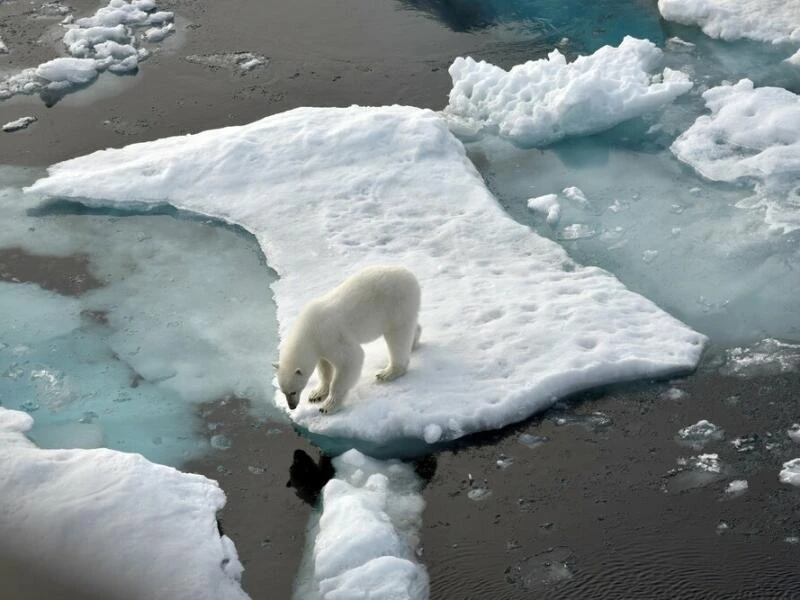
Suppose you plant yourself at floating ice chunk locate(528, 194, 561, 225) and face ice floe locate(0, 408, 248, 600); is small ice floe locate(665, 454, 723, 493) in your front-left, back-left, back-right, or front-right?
front-left

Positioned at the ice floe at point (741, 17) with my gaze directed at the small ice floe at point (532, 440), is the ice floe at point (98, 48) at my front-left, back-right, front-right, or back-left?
front-right

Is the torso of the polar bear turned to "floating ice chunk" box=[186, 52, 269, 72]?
no

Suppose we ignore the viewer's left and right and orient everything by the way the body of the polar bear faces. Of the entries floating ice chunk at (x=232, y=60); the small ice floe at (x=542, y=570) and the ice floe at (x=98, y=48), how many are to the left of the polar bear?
1

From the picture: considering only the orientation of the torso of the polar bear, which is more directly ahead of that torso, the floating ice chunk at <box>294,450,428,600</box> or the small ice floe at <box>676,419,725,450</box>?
the floating ice chunk

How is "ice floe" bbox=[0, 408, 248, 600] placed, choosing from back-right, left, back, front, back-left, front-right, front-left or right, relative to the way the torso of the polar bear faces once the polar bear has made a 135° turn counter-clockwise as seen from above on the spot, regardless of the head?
back-right

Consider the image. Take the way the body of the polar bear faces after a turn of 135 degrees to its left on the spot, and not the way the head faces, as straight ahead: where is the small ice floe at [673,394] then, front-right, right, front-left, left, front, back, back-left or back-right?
front

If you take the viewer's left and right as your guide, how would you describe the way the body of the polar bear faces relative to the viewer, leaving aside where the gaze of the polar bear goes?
facing the viewer and to the left of the viewer

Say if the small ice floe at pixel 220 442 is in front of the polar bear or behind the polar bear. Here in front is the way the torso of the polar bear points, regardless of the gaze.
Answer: in front

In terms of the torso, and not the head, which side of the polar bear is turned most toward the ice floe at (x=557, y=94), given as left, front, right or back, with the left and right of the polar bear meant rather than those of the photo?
back

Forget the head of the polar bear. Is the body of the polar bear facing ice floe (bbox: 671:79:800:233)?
no

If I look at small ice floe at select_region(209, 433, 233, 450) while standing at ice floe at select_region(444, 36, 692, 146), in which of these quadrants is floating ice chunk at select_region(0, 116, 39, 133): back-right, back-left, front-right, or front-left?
front-right

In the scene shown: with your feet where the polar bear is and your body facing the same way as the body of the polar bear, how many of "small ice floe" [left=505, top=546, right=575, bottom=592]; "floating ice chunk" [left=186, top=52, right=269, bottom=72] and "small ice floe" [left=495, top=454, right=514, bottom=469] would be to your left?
2

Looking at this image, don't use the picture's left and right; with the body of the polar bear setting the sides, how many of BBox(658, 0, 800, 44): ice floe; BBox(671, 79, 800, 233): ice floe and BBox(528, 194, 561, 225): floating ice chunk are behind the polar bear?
3

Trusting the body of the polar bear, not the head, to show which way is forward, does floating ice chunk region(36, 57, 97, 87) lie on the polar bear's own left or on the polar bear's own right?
on the polar bear's own right

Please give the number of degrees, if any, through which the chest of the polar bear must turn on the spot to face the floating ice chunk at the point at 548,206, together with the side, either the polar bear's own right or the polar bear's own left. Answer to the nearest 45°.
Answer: approximately 180°

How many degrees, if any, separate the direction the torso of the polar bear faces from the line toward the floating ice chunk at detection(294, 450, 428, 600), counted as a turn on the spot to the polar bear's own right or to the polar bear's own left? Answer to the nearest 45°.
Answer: approximately 45° to the polar bear's own left

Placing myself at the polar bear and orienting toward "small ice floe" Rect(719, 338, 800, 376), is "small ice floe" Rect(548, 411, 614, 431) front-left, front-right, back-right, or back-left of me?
front-right
